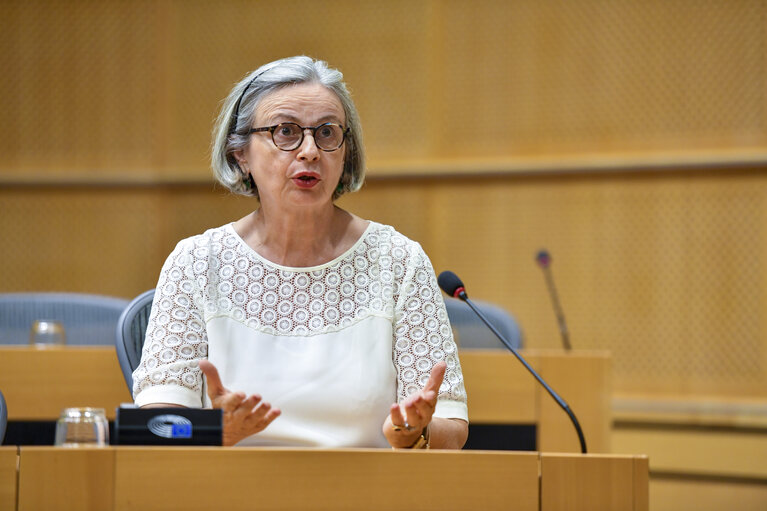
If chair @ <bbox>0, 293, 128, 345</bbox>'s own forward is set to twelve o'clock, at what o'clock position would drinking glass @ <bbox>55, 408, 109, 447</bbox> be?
The drinking glass is roughly at 12 o'clock from the chair.

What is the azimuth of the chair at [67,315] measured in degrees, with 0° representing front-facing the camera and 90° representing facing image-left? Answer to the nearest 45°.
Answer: approximately 0°

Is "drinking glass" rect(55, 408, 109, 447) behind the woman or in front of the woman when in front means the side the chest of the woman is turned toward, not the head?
in front

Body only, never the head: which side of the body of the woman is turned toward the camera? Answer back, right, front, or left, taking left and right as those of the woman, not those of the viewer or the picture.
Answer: front

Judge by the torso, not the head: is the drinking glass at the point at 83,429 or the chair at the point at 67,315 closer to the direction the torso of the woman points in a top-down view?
the drinking glass

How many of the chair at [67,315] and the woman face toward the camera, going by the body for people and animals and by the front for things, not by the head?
2

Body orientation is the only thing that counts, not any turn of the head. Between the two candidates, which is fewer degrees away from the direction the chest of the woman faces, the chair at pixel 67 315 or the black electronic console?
the black electronic console

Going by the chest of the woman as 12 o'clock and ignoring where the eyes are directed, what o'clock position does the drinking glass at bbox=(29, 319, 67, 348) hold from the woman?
The drinking glass is roughly at 5 o'clock from the woman.

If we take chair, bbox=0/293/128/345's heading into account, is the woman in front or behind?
in front

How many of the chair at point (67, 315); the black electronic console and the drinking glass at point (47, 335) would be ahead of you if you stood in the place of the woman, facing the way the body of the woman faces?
1
